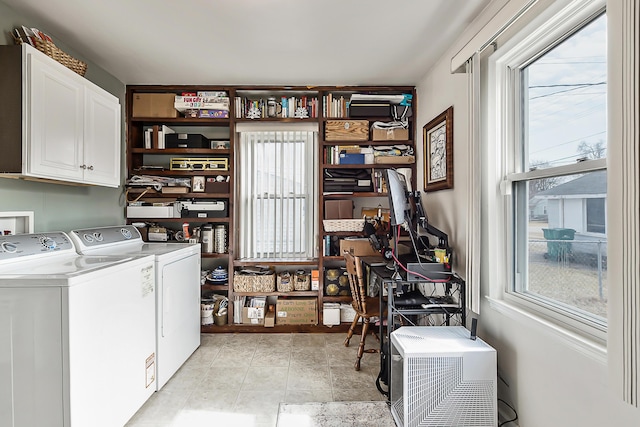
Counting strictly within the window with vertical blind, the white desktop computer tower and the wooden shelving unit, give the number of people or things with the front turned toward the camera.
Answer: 3

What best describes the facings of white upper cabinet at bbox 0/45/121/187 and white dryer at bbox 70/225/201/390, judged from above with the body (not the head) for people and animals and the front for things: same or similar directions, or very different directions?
same or similar directions

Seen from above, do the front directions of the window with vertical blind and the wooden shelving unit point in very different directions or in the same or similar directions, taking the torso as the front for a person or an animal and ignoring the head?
same or similar directions

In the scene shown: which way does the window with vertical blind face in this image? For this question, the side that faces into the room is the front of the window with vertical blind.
toward the camera

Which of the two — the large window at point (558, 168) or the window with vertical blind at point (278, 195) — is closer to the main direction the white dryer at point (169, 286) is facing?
the large window

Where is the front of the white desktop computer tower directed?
toward the camera

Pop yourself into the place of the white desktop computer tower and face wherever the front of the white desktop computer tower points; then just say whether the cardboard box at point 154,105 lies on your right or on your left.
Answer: on your right

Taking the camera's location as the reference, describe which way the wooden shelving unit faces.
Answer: facing the viewer

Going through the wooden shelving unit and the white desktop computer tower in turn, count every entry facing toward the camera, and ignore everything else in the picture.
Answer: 2

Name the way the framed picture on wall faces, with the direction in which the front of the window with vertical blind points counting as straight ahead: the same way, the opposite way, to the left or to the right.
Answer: to the right

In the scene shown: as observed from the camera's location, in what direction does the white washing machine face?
facing the viewer and to the right of the viewer

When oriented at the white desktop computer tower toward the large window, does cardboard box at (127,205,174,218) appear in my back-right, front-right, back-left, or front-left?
back-left

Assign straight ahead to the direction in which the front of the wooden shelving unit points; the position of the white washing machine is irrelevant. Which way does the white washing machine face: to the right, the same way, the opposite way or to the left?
to the left
